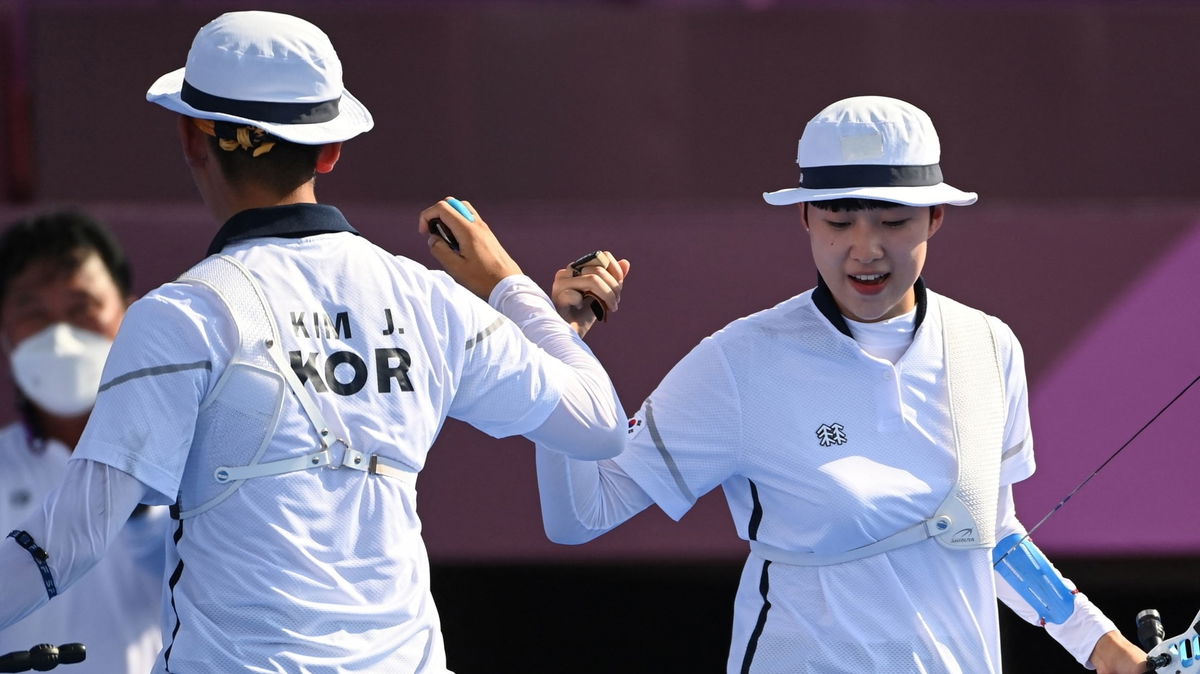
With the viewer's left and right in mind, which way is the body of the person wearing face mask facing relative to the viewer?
facing the viewer
